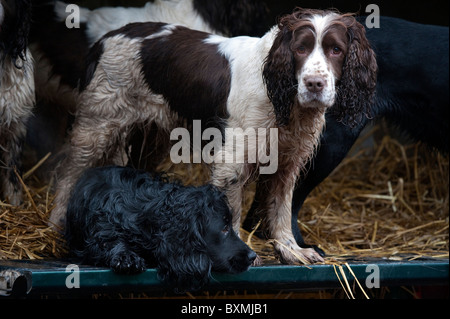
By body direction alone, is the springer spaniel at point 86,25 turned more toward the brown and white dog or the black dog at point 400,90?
the black dog

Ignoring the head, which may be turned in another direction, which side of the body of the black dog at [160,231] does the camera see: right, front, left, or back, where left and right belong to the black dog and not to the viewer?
right

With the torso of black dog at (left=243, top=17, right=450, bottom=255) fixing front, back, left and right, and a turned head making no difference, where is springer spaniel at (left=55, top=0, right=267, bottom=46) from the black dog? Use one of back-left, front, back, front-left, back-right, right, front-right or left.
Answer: back

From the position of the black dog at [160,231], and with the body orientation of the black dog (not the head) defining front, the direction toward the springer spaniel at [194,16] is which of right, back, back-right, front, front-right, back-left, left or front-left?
left

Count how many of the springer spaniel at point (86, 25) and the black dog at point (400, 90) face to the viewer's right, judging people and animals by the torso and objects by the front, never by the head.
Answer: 2
